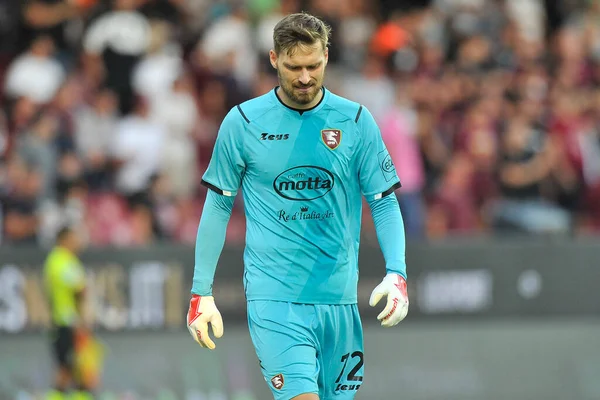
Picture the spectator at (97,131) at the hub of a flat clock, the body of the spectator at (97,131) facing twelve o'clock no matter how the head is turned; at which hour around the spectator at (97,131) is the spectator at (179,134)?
the spectator at (179,134) is roughly at 9 o'clock from the spectator at (97,131).

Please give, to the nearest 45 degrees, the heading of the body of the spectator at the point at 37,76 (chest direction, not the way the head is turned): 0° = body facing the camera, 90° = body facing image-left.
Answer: approximately 0°

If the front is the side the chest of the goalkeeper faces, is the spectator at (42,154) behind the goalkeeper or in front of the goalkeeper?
behind

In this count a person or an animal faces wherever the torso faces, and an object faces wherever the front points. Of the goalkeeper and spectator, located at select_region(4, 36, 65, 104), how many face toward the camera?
2

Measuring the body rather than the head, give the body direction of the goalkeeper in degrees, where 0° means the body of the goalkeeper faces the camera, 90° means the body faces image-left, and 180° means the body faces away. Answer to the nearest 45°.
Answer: approximately 0°

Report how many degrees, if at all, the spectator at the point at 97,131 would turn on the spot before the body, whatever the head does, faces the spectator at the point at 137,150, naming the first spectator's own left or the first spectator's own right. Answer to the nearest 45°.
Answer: approximately 90° to the first spectator's own left

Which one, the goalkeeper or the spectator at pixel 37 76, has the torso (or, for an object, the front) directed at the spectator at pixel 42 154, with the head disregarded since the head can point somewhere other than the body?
the spectator at pixel 37 76

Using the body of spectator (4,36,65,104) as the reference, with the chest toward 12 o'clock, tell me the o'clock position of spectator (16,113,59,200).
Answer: spectator (16,113,59,200) is roughly at 12 o'clock from spectator (4,36,65,104).

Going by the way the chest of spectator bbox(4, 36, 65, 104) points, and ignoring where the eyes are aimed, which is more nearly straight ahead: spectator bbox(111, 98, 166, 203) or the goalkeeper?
the goalkeeper
